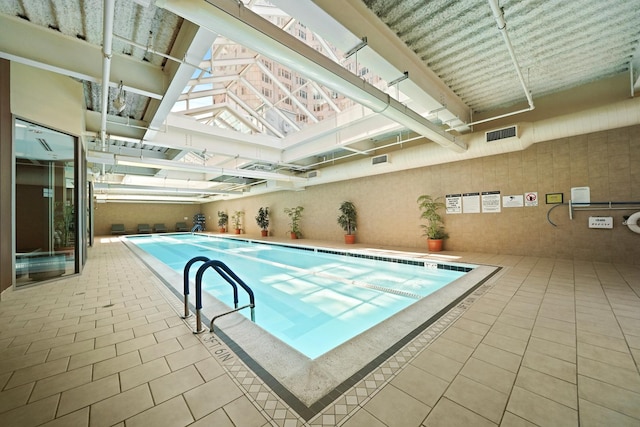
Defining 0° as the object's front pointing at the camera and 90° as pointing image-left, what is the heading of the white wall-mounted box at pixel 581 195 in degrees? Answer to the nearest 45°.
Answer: approximately 0°

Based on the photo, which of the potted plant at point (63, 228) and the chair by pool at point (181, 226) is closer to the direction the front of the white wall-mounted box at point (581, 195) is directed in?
the potted plant

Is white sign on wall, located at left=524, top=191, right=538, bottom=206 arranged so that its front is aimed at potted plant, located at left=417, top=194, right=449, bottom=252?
no

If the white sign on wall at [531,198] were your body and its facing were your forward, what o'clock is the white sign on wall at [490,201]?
the white sign on wall at [490,201] is roughly at 3 o'clock from the white sign on wall at [531,198].

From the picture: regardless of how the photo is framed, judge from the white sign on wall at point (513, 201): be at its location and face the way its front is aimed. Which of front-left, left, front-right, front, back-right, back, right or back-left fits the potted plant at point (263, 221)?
right

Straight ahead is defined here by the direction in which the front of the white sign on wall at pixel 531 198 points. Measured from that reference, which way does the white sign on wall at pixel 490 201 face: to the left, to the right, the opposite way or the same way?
the same way

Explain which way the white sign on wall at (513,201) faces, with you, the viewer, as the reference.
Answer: facing the viewer

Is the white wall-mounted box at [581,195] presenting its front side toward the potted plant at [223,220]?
no

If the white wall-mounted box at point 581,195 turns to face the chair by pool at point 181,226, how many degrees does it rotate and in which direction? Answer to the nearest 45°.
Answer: approximately 90° to its right

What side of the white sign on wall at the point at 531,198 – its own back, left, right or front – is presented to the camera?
front

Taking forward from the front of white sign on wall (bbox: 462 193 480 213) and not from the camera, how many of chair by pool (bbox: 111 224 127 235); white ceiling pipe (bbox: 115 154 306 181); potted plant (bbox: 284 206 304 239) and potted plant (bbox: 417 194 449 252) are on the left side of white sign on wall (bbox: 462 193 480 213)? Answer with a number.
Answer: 0

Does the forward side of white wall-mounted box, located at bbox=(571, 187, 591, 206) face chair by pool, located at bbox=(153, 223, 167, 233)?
no

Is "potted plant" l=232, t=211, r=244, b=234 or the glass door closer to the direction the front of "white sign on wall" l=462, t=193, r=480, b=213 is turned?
the glass door

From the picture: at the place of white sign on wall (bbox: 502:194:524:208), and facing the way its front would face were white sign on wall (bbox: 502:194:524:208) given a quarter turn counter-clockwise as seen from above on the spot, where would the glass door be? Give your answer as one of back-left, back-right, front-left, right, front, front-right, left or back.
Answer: back-right

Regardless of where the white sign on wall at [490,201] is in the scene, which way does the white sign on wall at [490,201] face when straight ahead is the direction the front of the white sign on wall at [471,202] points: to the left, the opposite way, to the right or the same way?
the same way

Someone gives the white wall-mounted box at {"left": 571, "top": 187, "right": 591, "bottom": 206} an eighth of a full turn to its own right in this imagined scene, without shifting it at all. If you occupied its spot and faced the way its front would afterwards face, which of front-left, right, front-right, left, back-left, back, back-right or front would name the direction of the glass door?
front

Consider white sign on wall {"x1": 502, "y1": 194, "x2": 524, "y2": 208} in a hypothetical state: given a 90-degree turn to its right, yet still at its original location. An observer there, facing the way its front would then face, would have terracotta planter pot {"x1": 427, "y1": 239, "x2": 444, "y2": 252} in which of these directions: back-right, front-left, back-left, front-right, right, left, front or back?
front
